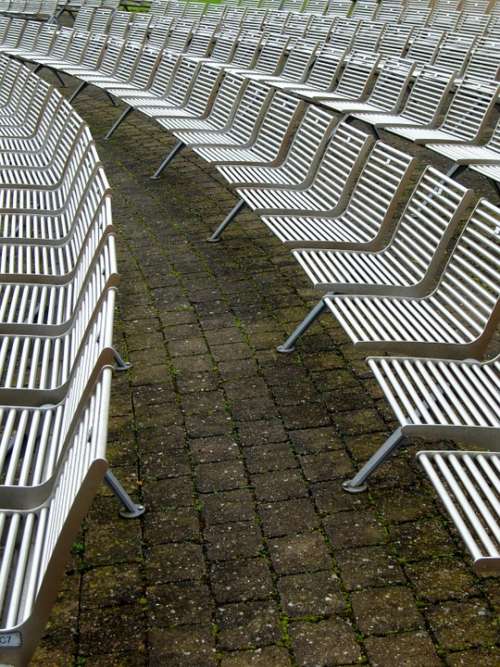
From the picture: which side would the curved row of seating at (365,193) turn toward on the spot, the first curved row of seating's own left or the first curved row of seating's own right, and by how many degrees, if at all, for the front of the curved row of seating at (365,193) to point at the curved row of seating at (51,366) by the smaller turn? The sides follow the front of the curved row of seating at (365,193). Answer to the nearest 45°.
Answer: approximately 45° to the first curved row of seating's own left

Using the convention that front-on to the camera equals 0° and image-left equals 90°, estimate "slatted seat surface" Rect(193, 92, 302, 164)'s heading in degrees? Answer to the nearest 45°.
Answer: approximately 45°

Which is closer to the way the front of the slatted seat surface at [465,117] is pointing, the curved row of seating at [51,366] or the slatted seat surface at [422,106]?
the curved row of seating

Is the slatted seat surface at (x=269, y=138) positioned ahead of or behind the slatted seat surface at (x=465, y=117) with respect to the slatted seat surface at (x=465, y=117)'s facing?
ahead

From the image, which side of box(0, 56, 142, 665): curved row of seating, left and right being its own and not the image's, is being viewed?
left

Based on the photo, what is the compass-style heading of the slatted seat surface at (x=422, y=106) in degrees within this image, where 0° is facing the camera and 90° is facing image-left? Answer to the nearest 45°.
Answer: approximately 45°

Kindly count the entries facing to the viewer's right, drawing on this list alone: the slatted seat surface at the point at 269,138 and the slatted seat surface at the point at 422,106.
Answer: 0
